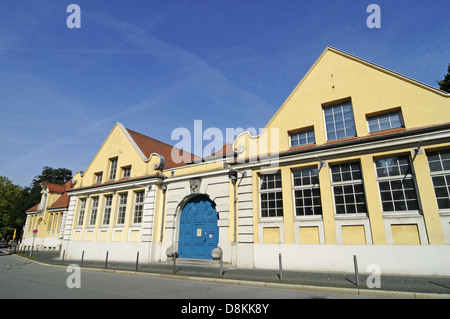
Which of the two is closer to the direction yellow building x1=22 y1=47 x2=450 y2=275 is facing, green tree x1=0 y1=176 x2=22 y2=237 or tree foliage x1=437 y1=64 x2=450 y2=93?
the green tree

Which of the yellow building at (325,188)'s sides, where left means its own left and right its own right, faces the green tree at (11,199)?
right

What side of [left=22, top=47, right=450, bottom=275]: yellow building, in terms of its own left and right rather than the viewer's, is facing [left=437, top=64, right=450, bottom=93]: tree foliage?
back
